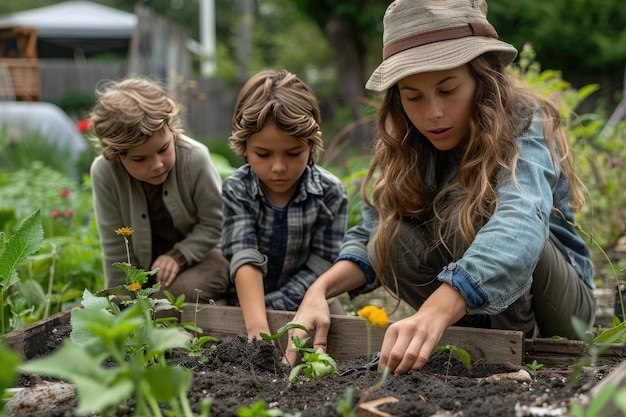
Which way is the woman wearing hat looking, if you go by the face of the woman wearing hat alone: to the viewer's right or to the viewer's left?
to the viewer's left

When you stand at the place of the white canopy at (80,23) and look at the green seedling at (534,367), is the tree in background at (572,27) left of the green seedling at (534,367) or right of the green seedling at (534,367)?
left

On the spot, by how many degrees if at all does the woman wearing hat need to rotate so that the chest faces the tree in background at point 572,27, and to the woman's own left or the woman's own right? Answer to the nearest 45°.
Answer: approximately 135° to the woman's own right

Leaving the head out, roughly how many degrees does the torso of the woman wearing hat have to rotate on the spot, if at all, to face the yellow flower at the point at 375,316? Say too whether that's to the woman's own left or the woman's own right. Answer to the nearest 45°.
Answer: approximately 45° to the woman's own left

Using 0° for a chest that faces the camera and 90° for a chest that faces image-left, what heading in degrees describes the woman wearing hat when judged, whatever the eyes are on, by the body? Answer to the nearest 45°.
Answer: approximately 45°

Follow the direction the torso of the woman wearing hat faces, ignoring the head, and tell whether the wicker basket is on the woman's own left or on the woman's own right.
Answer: on the woman's own right

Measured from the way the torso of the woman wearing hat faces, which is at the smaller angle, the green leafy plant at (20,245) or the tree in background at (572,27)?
the green leafy plant

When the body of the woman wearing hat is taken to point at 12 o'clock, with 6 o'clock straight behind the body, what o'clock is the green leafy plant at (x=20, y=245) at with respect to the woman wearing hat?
The green leafy plant is roughly at 1 o'clock from the woman wearing hat.
